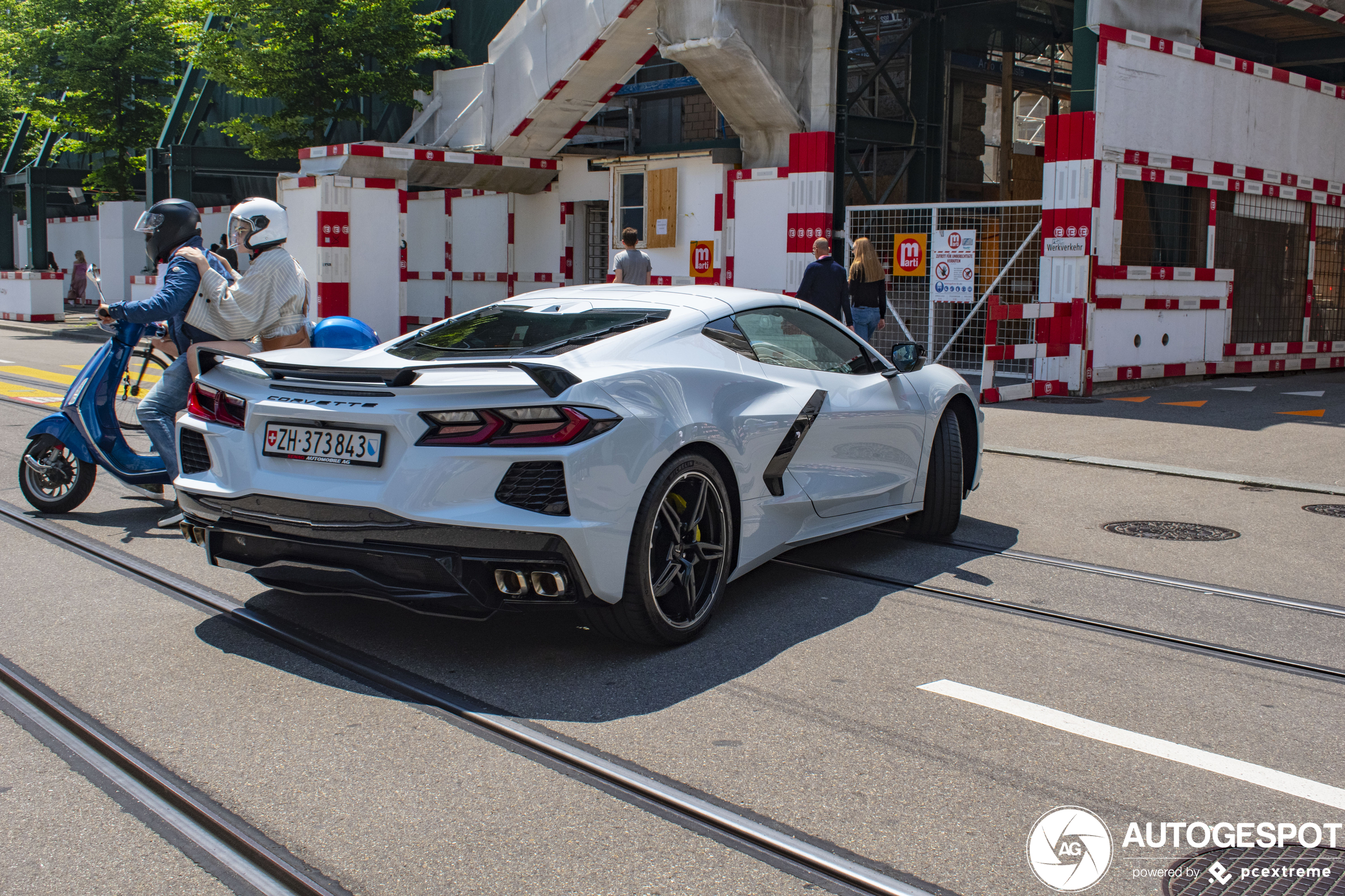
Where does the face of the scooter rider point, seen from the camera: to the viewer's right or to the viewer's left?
to the viewer's left

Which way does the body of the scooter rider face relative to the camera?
to the viewer's left

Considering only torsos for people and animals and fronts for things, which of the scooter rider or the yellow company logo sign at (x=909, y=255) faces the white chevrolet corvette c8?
the yellow company logo sign

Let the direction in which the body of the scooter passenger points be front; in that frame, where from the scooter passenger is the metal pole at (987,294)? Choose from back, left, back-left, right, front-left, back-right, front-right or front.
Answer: back-right

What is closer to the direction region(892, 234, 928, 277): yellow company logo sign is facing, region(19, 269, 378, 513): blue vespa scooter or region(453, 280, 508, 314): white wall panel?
the blue vespa scooter

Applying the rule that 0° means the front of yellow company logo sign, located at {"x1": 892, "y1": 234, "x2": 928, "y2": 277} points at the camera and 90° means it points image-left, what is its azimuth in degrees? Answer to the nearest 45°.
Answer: approximately 0°

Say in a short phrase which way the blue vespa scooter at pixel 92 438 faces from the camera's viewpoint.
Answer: facing to the left of the viewer

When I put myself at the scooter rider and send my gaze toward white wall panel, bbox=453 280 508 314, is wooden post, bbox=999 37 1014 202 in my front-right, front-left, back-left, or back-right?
front-right

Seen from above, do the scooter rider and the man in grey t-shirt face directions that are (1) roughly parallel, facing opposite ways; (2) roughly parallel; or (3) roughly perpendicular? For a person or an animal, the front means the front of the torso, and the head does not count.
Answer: roughly perpendicular

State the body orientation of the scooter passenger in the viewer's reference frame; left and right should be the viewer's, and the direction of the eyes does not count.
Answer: facing to the left of the viewer
